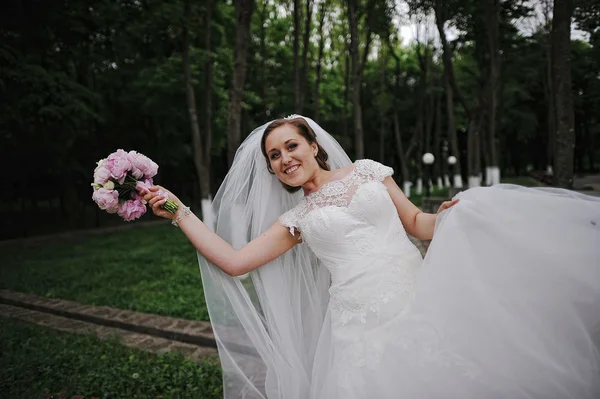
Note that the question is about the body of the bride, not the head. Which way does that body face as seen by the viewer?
toward the camera

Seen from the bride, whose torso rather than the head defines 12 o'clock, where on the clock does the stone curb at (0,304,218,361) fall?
The stone curb is roughly at 4 o'clock from the bride.
